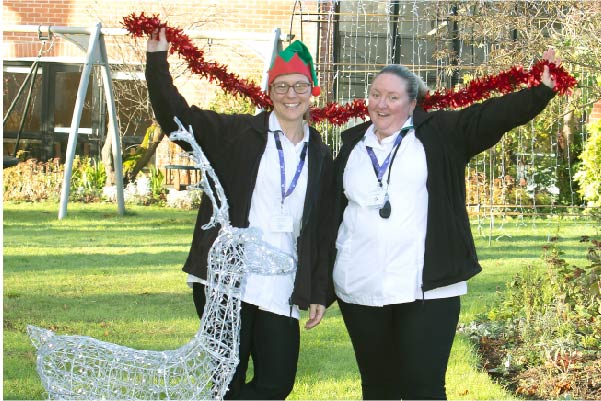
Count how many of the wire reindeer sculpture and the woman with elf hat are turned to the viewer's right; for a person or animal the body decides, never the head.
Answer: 1

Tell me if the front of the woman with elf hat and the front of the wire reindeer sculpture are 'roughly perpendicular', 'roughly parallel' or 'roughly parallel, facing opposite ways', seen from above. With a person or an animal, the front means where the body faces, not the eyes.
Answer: roughly perpendicular

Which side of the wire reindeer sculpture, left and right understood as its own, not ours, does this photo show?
right

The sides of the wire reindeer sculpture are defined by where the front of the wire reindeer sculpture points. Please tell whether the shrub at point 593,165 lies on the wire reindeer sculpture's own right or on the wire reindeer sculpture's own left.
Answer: on the wire reindeer sculpture's own left

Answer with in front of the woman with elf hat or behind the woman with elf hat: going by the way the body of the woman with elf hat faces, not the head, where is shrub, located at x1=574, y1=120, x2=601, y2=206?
behind

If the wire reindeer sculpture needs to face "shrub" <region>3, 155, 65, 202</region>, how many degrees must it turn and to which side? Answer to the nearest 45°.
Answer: approximately 90° to its left
